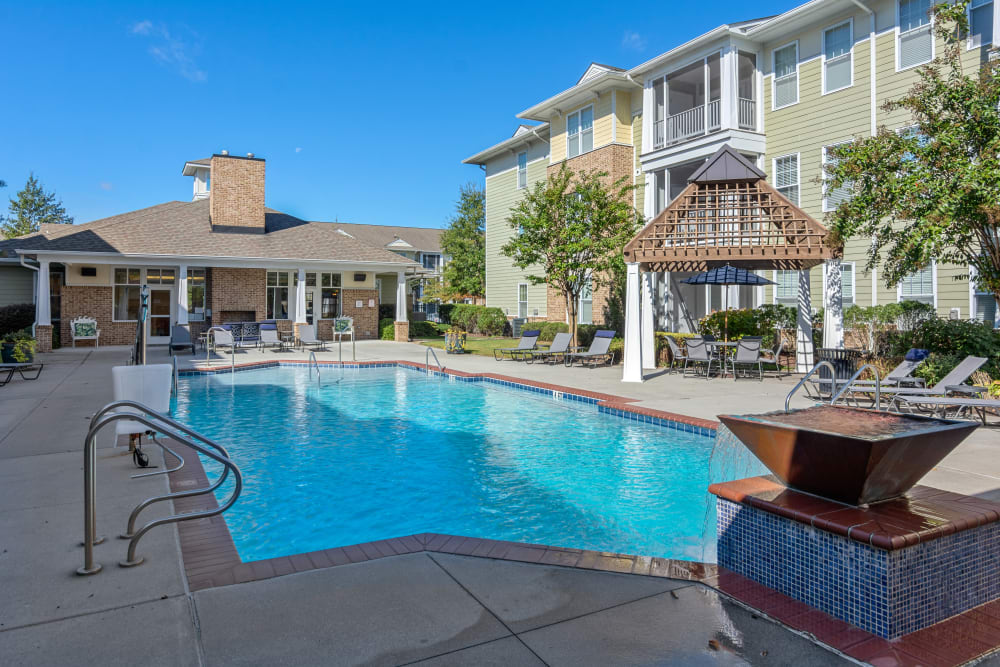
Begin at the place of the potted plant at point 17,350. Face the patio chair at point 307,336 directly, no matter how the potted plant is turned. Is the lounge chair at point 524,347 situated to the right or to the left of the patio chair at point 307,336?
right

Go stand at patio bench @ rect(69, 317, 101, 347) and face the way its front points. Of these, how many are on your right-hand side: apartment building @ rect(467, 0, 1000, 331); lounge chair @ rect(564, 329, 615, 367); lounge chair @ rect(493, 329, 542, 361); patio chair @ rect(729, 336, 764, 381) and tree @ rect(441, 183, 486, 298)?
0

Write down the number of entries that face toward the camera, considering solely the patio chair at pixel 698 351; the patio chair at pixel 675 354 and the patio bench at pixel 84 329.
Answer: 1

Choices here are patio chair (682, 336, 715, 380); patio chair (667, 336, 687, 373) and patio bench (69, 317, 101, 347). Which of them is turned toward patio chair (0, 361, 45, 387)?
patio bench (69, 317, 101, 347)

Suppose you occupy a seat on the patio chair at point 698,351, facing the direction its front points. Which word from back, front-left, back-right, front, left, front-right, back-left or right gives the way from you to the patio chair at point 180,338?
back-left

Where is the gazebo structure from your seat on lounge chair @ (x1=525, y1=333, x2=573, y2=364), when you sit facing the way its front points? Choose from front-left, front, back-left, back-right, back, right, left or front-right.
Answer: left

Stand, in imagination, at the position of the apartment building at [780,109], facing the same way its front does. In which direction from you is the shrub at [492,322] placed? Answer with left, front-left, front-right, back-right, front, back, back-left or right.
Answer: right

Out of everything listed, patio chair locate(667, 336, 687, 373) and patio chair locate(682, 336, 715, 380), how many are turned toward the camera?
0

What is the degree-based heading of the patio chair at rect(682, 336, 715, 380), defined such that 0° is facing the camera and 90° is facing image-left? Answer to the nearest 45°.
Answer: approximately 225°

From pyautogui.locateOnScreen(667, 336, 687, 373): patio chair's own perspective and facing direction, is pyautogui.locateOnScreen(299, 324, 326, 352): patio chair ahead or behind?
behind

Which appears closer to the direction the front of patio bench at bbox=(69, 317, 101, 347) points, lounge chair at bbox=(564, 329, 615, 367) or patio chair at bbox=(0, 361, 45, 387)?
the patio chair

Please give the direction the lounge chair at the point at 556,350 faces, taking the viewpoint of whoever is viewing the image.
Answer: facing the viewer and to the left of the viewer

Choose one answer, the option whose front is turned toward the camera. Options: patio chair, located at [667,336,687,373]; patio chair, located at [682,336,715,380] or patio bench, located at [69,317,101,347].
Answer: patio bench, located at [69,317,101,347]

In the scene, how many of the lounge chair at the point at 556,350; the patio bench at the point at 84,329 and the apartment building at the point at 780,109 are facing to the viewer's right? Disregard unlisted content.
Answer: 0

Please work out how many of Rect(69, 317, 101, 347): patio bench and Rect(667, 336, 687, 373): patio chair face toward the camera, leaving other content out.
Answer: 1

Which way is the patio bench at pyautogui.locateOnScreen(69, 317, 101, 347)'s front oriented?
toward the camera

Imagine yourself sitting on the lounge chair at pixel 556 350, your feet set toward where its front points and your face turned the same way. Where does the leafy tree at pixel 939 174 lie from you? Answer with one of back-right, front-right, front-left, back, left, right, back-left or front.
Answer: left

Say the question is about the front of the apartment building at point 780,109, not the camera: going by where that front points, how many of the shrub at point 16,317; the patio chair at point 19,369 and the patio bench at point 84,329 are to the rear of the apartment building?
0

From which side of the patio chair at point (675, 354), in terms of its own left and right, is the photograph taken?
right
